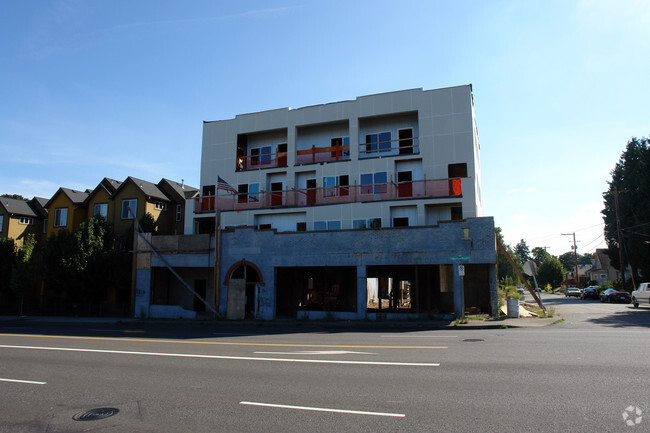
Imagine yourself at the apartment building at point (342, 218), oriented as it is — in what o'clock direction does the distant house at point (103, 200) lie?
The distant house is roughly at 4 o'clock from the apartment building.

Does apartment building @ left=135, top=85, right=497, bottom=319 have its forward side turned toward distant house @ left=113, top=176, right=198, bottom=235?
no

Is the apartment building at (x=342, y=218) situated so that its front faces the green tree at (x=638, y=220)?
no

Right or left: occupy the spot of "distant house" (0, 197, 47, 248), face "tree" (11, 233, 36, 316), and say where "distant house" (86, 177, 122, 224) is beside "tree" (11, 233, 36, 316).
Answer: left

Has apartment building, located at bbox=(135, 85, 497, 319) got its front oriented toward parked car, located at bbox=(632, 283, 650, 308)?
no

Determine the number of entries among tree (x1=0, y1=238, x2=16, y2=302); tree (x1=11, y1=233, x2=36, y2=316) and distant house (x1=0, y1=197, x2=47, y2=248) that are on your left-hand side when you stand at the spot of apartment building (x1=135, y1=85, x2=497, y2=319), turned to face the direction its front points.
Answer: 0

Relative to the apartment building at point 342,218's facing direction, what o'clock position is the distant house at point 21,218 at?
The distant house is roughly at 4 o'clock from the apartment building.

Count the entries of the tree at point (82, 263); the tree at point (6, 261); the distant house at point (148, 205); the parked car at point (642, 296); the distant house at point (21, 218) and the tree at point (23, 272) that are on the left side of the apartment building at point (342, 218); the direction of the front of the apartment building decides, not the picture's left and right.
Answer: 1

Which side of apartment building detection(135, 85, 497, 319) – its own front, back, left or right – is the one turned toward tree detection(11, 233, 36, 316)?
right

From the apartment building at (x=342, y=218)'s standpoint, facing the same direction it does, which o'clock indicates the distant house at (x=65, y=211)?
The distant house is roughly at 4 o'clock from the apartment building.

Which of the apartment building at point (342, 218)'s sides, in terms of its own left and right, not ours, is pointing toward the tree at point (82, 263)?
right

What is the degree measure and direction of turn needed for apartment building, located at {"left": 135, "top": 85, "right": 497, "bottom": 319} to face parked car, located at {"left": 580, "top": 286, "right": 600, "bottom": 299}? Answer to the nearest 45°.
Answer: approximately 135° to its left

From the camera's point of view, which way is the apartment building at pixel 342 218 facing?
toward the camera
